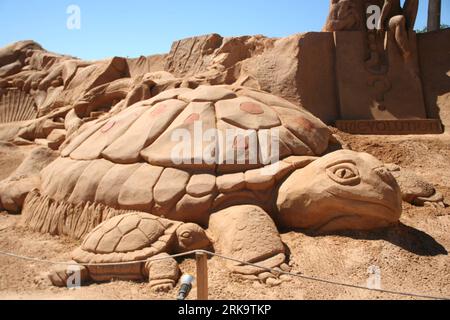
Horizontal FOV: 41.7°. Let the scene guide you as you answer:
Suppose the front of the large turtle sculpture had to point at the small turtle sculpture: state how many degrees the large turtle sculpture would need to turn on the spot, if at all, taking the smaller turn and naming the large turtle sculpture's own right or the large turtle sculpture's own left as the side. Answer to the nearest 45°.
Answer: approximately 90° to the large turtle sculpture's own right

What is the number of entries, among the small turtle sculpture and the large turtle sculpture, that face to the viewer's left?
0

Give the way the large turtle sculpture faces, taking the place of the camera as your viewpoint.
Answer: facing the viewer and to the right of the viewer

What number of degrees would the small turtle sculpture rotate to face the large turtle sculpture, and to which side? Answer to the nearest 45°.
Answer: approximately 45° to its left

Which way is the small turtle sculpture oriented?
to the viewer's right
